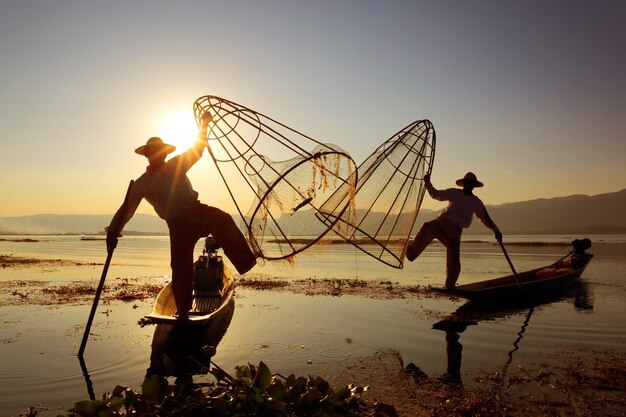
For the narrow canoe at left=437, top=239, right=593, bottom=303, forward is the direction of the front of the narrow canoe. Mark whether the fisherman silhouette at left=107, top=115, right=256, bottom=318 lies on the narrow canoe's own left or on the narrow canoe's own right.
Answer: on the narrow canoe's own left
